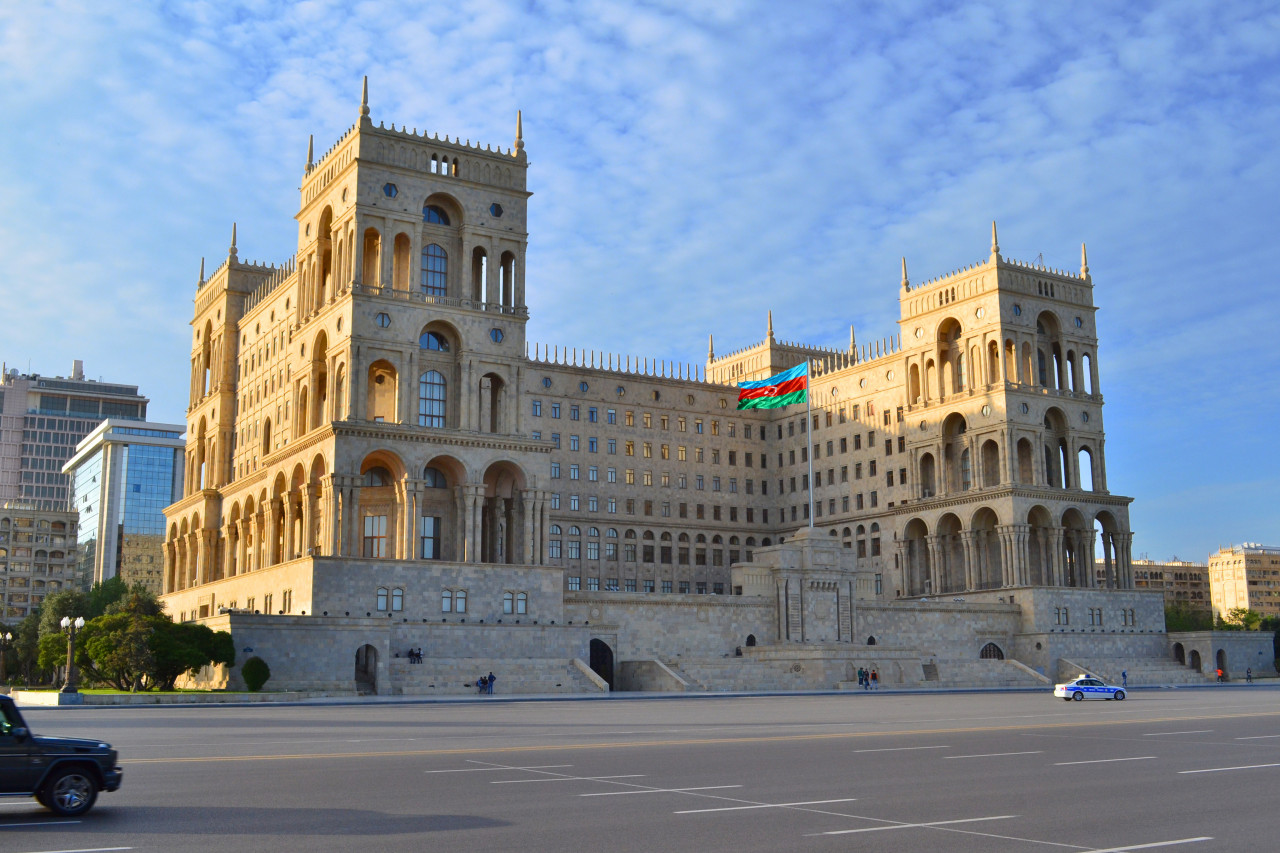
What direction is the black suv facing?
to the viewer's right
